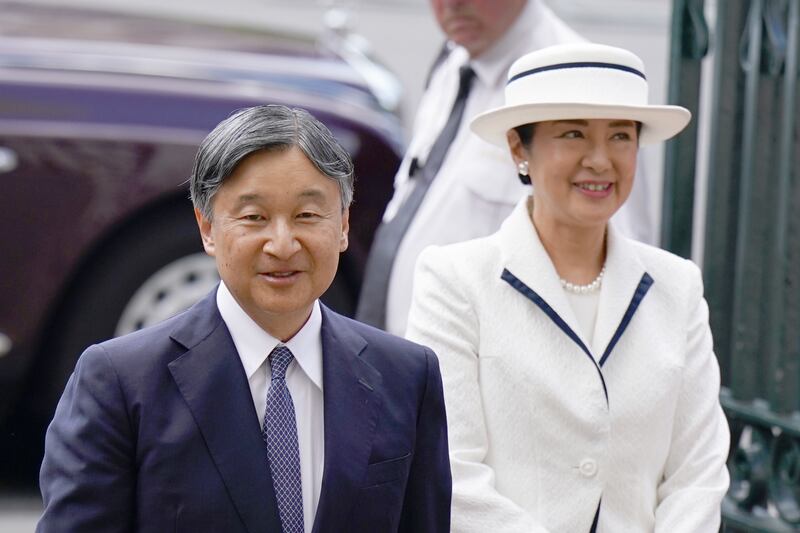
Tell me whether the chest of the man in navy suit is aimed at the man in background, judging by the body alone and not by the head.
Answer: no

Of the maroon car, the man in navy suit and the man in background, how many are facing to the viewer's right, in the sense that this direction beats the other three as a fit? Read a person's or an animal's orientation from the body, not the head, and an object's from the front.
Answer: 1

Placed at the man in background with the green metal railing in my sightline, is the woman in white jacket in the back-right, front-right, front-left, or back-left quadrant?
front-right

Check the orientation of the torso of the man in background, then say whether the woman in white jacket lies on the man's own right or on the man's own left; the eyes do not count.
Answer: on the man's own left

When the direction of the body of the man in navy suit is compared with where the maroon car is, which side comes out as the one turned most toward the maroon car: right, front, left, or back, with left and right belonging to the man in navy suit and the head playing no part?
back

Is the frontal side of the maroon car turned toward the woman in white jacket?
no

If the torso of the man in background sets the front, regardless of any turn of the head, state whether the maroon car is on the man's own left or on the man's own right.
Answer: on the man's own right

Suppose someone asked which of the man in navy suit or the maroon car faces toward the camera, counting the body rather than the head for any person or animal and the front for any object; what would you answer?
the man in navy suit

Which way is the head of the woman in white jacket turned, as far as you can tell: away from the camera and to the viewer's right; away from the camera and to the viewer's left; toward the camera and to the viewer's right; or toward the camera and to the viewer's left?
toward the camera and to the viewer's right

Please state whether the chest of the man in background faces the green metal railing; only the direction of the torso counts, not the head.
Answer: no

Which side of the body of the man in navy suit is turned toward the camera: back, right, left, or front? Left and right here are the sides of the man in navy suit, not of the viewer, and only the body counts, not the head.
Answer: front

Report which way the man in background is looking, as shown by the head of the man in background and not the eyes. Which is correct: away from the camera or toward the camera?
toward the camera

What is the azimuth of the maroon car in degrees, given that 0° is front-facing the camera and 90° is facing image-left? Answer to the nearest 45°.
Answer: approximately 270°
